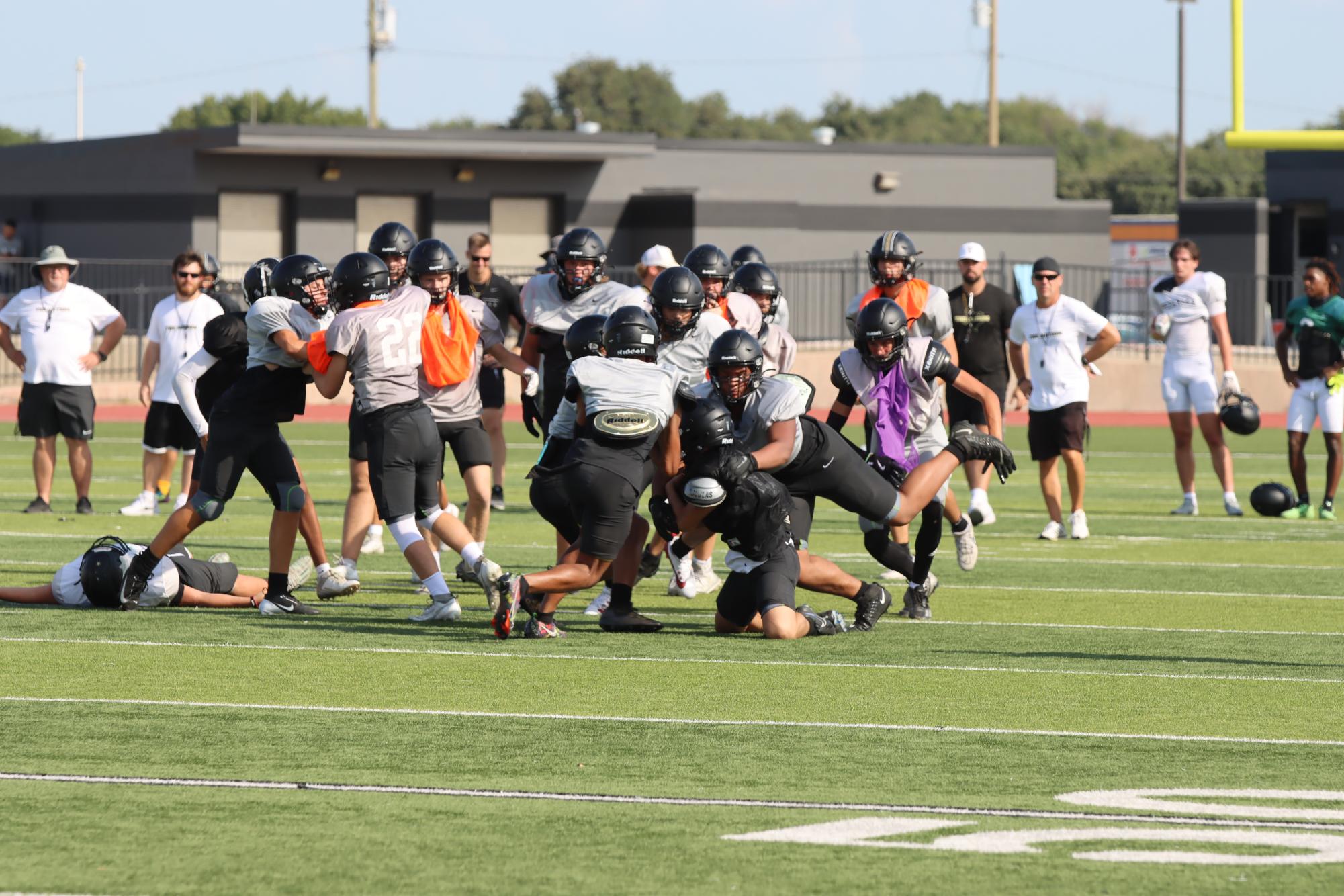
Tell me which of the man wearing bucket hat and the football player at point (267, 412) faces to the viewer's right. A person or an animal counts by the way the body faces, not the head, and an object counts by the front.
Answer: the football player

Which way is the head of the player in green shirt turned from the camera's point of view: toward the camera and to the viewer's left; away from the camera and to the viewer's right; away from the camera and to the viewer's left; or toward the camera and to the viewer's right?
toward the camera and to the viewer's left

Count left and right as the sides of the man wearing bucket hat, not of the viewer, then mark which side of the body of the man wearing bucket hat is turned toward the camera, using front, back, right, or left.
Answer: front

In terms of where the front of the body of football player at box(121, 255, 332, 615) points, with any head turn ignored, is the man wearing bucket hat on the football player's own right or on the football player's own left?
on the football player's own left

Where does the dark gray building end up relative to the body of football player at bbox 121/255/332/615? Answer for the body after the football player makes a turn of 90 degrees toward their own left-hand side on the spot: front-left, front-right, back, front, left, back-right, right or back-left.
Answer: front

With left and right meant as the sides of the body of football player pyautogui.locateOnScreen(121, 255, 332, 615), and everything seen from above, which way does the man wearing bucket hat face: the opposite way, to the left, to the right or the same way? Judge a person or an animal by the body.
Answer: to the right

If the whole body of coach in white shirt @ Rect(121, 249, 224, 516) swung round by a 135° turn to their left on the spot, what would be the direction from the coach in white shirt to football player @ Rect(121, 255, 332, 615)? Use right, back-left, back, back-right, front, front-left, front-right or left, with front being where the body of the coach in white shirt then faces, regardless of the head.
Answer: back-right

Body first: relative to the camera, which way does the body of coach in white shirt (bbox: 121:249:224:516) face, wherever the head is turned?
toward the camera

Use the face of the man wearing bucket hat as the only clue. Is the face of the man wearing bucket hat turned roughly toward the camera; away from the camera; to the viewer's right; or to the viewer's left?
toward the camera

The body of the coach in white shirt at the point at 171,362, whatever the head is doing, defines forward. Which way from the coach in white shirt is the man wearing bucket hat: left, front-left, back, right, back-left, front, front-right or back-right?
back-right

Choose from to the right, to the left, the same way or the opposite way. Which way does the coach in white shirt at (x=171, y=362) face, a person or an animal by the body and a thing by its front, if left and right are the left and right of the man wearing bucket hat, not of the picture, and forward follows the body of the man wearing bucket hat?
the same way

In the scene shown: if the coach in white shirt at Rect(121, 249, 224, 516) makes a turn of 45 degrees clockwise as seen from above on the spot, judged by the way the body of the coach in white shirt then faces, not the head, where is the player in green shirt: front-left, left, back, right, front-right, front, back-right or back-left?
back-left

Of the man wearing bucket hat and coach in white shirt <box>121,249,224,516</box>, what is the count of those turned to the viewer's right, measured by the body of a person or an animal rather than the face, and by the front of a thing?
0

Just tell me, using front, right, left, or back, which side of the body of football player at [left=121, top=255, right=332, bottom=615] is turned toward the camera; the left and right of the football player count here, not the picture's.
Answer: right

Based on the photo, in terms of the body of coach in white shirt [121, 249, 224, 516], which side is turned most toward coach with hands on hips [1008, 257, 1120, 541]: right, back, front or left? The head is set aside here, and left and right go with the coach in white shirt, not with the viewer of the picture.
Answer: left

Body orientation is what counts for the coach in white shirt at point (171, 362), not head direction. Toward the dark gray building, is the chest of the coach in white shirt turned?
no
